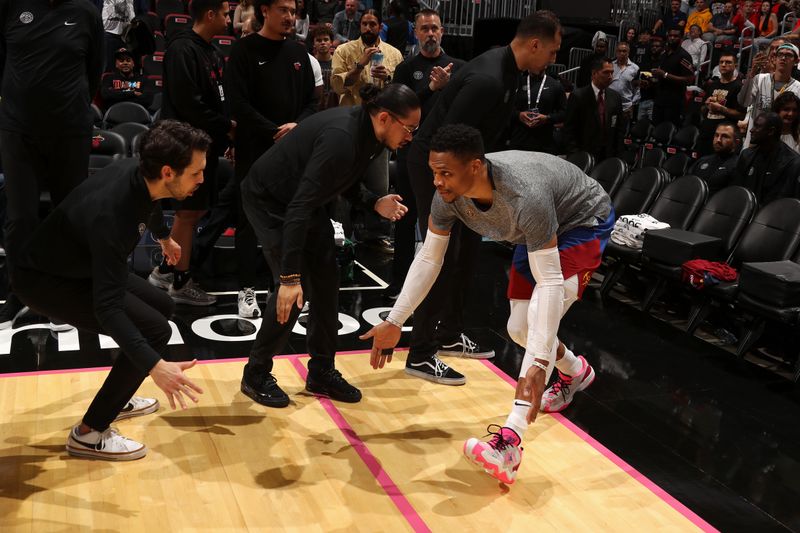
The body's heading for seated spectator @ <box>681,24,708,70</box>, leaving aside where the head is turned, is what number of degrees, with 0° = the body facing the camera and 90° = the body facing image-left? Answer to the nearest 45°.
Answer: approximately 45°

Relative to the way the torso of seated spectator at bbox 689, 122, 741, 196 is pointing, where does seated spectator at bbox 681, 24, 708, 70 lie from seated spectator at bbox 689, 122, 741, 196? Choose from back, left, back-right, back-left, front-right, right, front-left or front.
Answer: back-right

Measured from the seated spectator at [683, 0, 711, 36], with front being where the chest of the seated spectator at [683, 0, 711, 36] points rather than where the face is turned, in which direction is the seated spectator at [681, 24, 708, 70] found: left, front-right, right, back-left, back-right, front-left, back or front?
front-left

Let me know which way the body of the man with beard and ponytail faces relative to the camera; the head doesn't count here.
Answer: to the viewer's right

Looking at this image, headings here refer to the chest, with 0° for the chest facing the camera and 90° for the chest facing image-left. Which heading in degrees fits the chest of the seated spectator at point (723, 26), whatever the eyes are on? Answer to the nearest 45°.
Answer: approximately 45°

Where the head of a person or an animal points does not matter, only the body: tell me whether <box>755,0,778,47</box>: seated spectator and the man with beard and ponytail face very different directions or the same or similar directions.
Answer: very different directions

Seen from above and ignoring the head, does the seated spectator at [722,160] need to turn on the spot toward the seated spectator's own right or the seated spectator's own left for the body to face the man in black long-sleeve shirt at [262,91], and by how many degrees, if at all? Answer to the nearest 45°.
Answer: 0° — they already face them

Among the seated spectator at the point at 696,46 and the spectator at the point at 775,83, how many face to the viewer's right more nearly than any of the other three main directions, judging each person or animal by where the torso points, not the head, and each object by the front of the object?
0

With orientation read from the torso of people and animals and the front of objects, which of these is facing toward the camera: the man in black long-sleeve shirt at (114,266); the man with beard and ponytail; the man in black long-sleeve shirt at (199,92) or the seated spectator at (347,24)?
the seated spectator

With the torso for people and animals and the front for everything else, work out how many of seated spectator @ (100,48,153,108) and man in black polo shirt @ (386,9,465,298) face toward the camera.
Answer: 2
